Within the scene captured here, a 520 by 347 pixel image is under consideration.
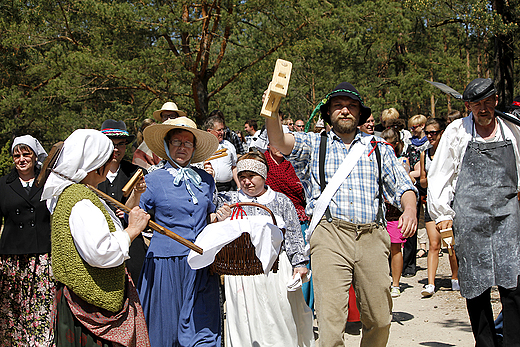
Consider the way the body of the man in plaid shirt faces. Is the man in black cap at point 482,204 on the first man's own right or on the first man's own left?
on the first man's own left

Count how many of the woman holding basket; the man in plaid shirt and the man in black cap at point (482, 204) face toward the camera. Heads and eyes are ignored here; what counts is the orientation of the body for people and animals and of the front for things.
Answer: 3

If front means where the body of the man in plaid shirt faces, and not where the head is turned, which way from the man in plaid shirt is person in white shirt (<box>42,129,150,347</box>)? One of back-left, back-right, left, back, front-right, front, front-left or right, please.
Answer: front-right

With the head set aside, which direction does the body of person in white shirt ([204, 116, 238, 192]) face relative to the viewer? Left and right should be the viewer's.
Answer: facing the viewer and to the right of the viewer

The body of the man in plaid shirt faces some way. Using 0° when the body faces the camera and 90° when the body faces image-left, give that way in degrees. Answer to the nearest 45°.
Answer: approximately 0°

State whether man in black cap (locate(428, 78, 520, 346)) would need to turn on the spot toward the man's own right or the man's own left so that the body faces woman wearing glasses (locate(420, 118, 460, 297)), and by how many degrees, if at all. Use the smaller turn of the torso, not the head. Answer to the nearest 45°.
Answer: approximately 180°

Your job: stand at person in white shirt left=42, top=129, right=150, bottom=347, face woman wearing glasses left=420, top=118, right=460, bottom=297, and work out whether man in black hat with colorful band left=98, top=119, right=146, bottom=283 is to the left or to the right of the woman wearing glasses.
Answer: left

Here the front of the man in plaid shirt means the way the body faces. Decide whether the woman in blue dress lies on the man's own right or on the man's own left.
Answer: on the man's own right

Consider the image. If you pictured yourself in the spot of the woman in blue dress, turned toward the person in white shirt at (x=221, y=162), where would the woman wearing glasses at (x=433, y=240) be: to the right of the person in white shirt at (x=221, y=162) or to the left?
right
